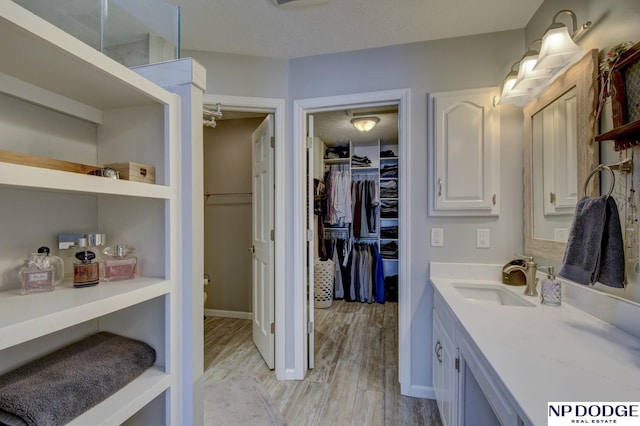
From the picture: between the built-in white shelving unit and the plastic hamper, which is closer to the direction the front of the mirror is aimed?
the built-in white shelving unit

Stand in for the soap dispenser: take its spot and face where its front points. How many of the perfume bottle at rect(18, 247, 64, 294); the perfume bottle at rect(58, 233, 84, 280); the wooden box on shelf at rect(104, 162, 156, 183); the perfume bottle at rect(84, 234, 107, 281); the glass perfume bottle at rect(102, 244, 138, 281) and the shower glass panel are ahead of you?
6

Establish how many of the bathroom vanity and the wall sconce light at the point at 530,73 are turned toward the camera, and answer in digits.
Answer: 0

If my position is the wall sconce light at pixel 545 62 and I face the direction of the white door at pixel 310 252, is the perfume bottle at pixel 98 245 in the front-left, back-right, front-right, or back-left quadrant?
front-left

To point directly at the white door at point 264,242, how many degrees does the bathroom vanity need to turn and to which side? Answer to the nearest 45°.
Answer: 0° — it already faces it

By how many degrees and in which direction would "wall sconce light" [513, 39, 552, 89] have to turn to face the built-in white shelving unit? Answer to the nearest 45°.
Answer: approximately 45° to its left

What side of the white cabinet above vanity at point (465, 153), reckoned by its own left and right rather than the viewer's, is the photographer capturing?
front

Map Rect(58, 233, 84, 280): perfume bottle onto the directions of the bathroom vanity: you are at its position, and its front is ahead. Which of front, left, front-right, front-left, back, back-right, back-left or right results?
front-left

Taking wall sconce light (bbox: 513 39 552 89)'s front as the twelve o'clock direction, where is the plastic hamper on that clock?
The plastic hamper is roughly at 1 o'clock from the wall sconce light.

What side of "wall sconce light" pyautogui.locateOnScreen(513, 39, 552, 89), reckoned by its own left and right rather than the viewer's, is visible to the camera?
left
